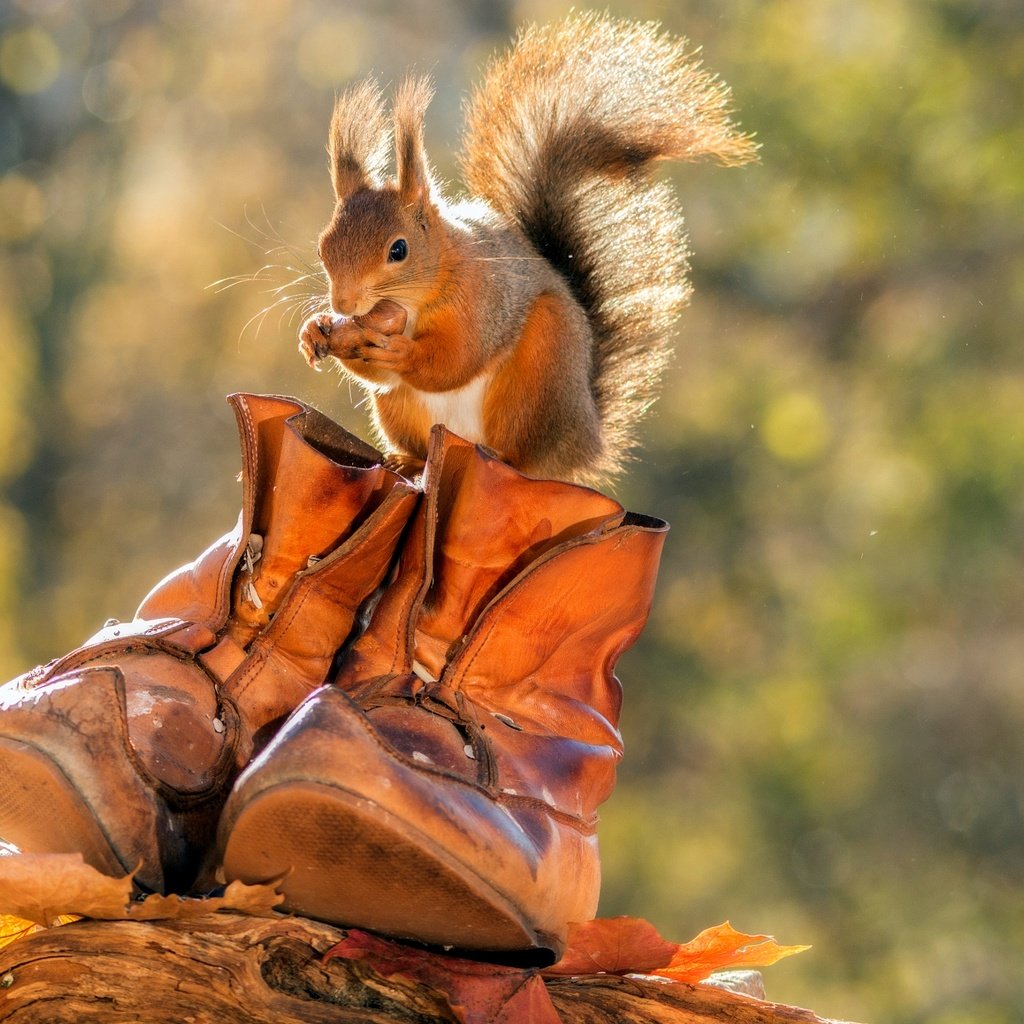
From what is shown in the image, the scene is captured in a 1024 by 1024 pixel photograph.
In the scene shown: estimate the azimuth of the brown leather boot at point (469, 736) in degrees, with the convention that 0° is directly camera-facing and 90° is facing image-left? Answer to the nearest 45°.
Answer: approximately 45°
